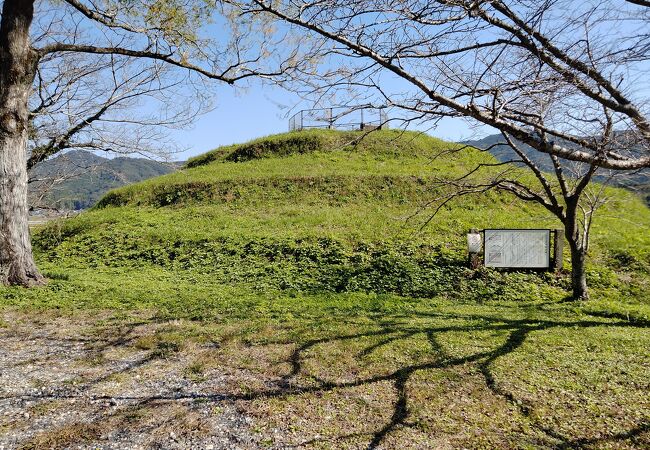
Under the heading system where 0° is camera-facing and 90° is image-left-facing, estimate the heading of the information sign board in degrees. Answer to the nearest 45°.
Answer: approximately 0°
